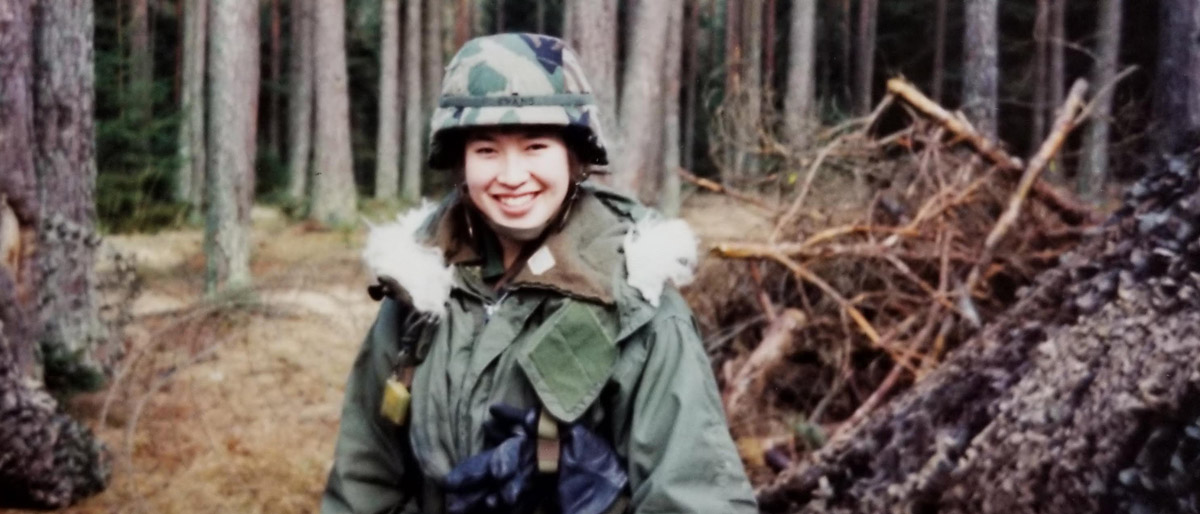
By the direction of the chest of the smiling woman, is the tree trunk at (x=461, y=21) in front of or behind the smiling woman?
behind

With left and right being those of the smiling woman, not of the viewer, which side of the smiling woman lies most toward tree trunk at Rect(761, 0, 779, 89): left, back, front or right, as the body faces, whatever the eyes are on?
back

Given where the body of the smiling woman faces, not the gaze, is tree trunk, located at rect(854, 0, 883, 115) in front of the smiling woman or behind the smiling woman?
behind

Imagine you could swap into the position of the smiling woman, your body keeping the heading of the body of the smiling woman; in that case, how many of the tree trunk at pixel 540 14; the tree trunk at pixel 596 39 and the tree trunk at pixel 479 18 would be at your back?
3

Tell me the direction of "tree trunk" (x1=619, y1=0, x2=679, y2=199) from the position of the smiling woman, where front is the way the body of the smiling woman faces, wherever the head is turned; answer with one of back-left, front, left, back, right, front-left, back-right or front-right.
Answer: back

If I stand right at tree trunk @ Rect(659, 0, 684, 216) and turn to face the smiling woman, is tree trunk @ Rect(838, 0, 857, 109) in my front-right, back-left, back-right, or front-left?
back-left

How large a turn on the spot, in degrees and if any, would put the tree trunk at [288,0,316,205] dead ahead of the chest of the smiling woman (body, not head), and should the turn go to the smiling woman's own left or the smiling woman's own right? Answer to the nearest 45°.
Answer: approximately 180°

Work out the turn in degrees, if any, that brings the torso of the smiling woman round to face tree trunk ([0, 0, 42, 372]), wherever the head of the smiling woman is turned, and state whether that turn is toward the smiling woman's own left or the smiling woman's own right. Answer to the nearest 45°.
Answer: approximately 135° to the smiling woman's own right

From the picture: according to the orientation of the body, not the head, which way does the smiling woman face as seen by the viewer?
toward the camera

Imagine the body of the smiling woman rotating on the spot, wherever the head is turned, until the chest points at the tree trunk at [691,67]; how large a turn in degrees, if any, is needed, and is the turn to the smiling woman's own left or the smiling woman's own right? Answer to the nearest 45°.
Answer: approximately 180°

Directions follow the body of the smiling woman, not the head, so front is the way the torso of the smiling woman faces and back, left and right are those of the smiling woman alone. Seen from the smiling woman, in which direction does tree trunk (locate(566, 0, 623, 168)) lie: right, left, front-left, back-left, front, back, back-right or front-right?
back
